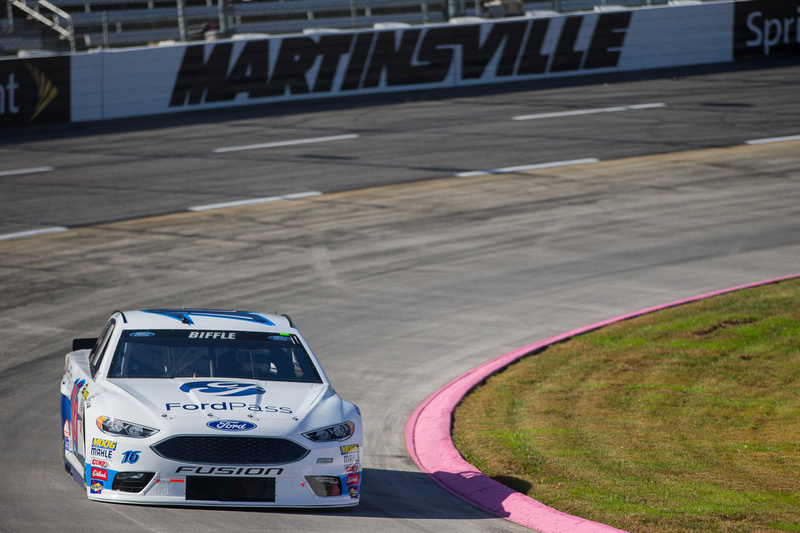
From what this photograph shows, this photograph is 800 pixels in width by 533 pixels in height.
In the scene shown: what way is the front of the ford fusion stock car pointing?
toward the camera

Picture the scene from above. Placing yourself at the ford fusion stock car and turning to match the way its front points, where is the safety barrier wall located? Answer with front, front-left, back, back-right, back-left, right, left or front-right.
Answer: back

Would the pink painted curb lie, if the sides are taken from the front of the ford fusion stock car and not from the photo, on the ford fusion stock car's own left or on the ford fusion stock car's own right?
on the ford fusion stock car's own left

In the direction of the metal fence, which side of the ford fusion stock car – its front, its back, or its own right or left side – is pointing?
back
